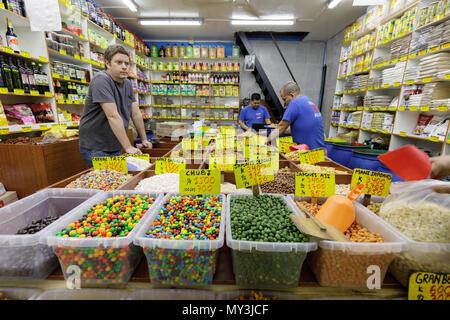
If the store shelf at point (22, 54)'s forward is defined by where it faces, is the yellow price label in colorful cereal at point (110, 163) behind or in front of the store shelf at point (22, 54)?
in front

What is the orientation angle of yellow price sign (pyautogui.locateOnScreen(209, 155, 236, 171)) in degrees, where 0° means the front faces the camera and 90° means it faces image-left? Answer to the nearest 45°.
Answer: approximately 0°

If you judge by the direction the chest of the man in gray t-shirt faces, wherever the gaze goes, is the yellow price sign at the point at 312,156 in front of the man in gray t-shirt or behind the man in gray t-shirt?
in front

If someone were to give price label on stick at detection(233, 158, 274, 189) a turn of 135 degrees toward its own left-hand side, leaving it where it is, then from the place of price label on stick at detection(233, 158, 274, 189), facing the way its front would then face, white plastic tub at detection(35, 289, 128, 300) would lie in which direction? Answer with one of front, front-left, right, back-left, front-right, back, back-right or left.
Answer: back

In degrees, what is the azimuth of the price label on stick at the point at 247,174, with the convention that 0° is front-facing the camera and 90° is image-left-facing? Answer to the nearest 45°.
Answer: approximately 0°

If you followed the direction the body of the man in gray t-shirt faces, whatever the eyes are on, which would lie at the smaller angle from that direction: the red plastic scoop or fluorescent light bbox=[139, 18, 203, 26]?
the red plastic scoop

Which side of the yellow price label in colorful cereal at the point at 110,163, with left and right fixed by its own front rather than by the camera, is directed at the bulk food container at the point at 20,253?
front

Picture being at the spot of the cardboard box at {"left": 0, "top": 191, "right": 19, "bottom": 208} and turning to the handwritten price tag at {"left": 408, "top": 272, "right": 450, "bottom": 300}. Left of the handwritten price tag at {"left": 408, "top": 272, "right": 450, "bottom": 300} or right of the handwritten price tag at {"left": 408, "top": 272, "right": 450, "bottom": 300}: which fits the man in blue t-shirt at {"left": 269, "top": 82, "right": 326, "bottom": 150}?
left

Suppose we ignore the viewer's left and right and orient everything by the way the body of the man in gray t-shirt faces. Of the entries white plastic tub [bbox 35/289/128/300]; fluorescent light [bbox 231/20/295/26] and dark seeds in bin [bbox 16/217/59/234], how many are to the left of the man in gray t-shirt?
1

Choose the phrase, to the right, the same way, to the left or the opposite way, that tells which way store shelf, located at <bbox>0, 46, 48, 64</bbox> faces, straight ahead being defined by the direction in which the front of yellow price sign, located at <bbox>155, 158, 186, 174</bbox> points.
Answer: to the left

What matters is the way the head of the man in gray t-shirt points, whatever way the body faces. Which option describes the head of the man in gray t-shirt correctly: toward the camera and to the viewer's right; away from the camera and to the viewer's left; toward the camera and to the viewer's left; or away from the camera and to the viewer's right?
toward the camera and to the viewer's right

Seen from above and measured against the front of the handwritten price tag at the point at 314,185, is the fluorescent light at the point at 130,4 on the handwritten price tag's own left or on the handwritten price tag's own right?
on the handwritten price tag's own right

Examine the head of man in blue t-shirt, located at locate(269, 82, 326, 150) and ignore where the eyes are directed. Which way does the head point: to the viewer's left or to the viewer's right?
to the viewer's left

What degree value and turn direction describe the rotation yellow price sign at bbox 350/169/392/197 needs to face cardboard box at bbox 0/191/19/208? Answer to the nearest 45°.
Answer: approximately 90° to its right

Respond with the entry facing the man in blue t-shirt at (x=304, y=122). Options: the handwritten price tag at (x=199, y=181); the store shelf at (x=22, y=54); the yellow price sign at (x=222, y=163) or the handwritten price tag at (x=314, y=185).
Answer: the store shelf

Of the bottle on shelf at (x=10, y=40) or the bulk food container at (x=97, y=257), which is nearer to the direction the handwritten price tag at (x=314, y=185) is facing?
the bulk food container

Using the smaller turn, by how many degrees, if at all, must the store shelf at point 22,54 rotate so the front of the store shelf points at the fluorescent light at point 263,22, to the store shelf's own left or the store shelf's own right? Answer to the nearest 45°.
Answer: approximately 45° to the store shelf's own left

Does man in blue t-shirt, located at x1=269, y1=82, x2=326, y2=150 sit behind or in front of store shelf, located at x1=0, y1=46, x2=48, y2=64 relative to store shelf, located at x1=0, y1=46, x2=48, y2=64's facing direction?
in front
